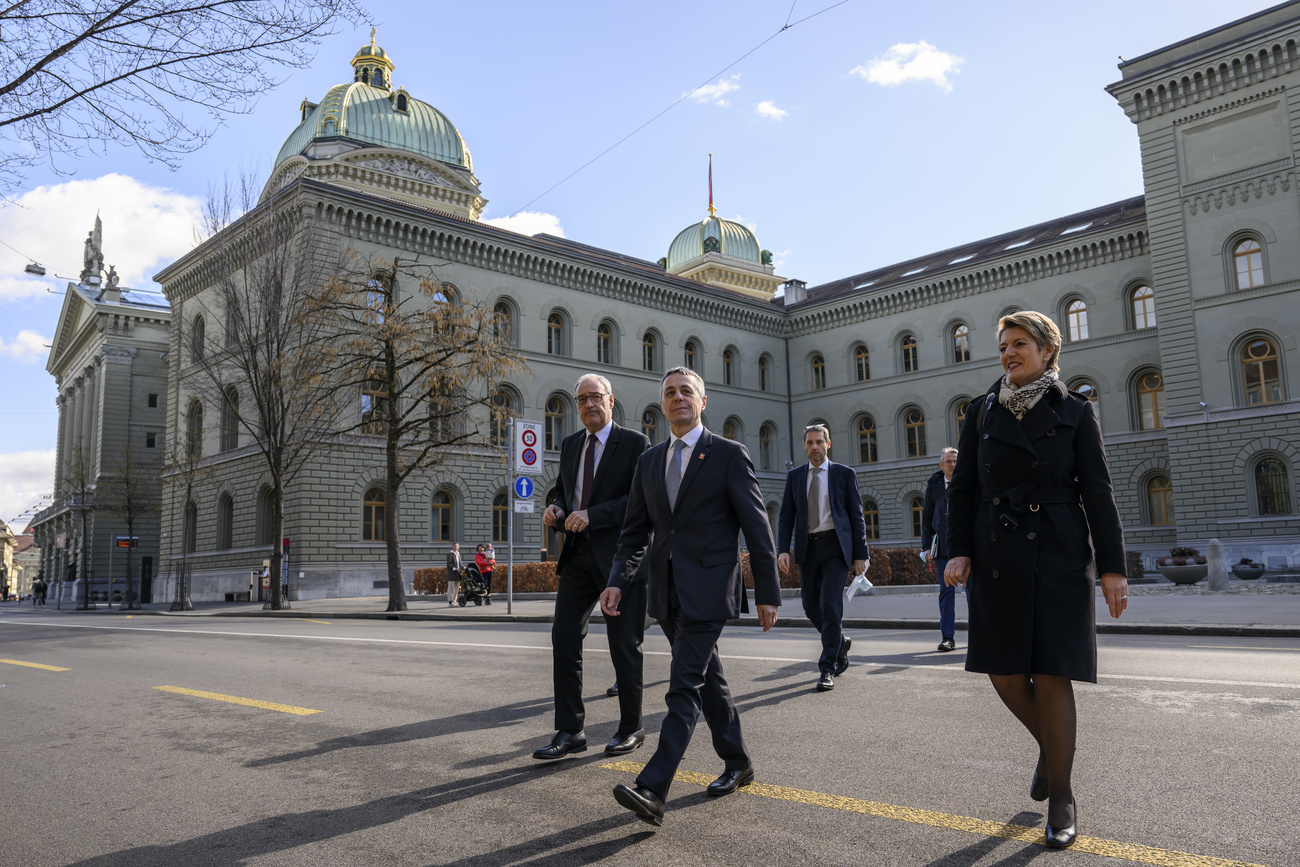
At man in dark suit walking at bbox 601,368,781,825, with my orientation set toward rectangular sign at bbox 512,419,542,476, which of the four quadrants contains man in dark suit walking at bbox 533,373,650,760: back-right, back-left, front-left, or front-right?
front-left

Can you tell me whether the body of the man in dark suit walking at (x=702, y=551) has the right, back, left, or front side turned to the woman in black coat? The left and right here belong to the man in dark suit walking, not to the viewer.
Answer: left

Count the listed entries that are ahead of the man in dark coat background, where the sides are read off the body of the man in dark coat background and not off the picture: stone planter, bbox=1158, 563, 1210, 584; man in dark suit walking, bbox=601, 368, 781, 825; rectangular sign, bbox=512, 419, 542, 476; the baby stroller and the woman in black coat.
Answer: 2

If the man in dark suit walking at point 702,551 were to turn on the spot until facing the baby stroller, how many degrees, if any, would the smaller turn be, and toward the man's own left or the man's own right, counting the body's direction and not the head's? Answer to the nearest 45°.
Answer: approximately 135° to the man's own right

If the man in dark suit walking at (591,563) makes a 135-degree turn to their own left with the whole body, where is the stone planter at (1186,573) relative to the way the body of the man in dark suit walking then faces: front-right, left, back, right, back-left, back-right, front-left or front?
front-left

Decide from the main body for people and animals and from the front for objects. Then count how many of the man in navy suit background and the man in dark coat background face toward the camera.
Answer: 2

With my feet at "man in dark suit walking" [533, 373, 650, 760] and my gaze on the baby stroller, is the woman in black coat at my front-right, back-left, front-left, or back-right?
back-right

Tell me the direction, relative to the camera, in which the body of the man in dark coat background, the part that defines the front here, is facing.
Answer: toward the camera

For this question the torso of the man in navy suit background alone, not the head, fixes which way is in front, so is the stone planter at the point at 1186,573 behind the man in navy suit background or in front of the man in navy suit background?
behind

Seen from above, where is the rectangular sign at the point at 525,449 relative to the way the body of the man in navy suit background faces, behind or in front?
behind

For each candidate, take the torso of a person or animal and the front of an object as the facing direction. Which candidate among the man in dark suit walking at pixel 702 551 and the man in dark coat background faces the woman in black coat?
the man in dark coat background

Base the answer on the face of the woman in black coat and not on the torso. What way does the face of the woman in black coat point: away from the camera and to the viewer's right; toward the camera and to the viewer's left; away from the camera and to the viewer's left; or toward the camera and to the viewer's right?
toward the camera and to the viewer's left

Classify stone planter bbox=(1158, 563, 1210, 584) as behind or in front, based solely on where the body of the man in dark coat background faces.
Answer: behind
